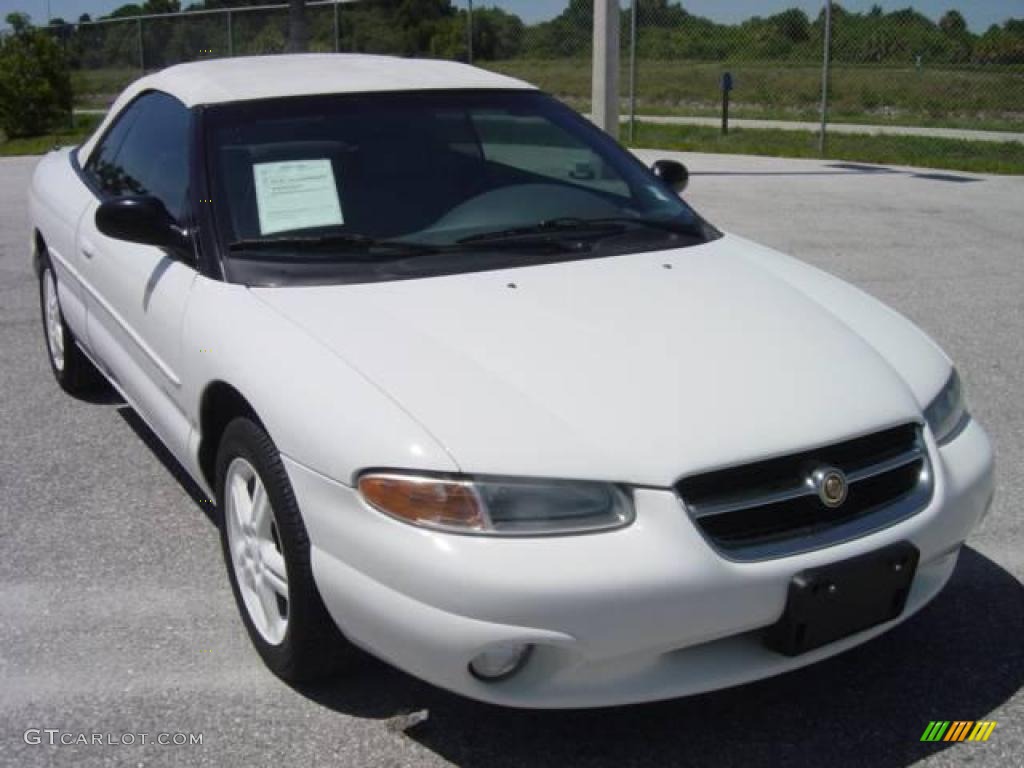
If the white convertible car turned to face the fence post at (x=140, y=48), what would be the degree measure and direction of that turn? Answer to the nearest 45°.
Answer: approximately 135° to its left

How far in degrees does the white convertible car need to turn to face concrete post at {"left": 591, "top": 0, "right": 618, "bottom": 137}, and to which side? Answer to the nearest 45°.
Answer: approximately 135° to its left

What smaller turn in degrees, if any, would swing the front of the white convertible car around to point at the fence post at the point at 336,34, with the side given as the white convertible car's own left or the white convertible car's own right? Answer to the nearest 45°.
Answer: approximately 135° to the white convertible car's own left

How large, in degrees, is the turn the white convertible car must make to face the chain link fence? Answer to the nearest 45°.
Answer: approximately 135° to its left

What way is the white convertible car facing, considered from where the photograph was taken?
facing the viewer and to the right of the viewer

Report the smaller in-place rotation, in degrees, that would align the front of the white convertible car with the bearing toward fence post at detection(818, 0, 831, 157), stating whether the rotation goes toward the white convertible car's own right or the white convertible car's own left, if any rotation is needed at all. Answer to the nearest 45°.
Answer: approximately 135° to the white convertible car's own left

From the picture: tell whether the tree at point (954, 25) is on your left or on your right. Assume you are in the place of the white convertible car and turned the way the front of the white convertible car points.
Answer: on your left

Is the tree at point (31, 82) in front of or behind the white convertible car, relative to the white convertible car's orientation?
behind

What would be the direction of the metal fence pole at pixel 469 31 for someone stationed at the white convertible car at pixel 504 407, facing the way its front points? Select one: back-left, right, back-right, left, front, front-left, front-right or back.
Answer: back-left
